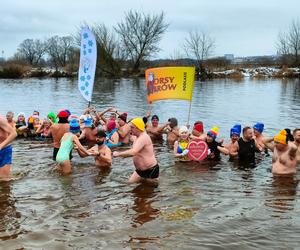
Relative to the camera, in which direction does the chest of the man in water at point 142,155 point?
to the viewer's left

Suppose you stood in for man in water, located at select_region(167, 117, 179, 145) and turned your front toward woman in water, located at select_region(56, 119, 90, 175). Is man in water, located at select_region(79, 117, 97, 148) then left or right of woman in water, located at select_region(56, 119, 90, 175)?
right

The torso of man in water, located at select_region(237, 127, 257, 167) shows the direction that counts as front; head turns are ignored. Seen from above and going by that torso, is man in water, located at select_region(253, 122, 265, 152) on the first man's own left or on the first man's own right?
on the first man's own left

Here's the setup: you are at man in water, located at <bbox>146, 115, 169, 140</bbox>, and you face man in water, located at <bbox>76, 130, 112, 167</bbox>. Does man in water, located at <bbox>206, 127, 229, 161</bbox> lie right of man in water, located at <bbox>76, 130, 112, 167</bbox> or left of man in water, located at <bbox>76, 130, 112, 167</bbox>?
left

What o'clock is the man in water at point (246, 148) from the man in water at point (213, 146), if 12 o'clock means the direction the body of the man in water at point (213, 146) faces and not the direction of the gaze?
the man in water at point (246, 148) is roughly at 8 o'clock from the man in water at point (213, 146).

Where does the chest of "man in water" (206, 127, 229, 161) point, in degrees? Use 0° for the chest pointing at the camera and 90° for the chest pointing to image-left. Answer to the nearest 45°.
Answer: approximately 45°

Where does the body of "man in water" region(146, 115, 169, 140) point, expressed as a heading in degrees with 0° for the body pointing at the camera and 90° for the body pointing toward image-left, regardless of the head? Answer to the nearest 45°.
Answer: approximately 0°

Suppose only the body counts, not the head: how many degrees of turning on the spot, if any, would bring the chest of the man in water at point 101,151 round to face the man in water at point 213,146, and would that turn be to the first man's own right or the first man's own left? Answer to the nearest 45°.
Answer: approximately 135° to the first man's own left

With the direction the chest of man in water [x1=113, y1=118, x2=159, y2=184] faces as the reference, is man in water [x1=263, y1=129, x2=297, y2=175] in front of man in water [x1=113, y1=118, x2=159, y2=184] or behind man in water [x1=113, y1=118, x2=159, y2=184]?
behind

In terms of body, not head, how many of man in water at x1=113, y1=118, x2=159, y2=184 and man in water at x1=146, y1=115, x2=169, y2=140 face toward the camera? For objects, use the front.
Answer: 1

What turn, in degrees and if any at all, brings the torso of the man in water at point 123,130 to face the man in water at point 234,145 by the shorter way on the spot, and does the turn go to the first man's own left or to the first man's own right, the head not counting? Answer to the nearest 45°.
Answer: approximately 90° to the first man's own left

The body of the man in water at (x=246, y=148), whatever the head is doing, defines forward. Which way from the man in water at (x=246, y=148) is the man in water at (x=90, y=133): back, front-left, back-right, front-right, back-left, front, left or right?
back-right

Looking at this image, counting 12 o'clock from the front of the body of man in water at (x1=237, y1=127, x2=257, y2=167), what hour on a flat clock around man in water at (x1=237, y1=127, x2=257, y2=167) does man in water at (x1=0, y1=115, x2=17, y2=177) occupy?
man in water at (x1=0, y1=115, x2=17, y2=177) is roughly at 3 o'clock from man in water at (x1=237, y1=127, x2=257, y2=167).

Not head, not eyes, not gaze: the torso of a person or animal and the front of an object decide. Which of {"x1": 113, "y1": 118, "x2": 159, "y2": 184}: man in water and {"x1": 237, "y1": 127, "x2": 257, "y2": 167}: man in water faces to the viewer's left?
{"x1": 113, "y1": 118, "x2": 159, "y2": 184}: man in water
